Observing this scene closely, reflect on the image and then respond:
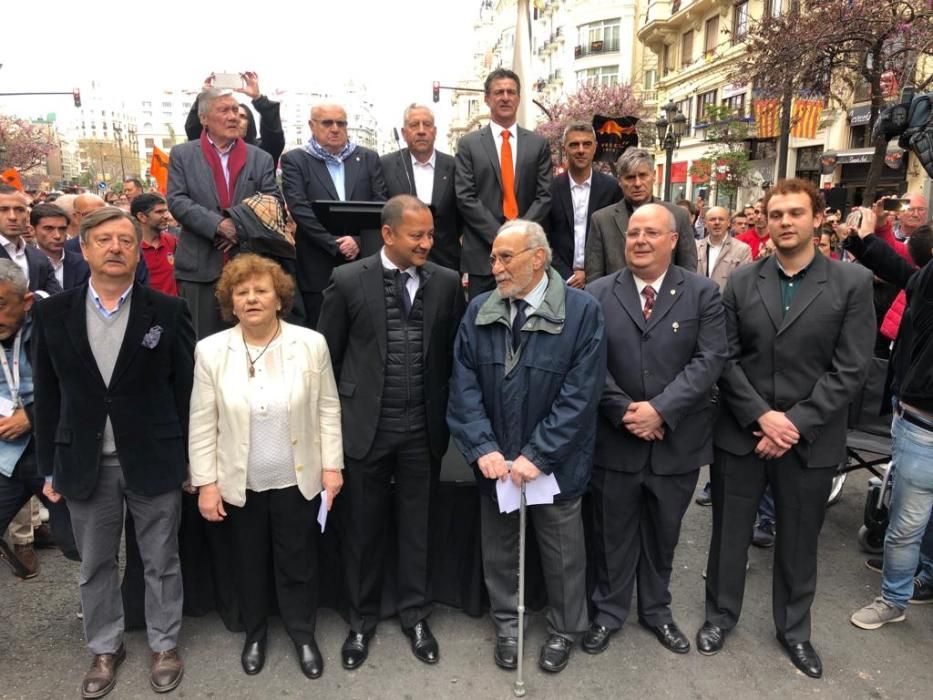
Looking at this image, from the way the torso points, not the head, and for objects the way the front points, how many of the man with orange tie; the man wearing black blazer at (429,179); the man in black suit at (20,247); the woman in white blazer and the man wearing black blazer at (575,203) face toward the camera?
5

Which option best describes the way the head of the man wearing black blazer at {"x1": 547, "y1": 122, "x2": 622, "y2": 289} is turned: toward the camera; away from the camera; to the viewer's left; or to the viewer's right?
toward the camera

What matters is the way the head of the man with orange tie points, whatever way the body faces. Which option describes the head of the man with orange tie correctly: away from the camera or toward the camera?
toward the camera

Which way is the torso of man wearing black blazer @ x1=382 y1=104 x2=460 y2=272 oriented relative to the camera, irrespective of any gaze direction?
toward the camera

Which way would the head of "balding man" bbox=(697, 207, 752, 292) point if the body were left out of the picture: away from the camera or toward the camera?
toward the camera

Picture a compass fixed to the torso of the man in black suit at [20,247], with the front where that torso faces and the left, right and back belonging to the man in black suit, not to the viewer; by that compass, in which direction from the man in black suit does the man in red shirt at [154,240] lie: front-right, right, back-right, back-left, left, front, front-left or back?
back-left

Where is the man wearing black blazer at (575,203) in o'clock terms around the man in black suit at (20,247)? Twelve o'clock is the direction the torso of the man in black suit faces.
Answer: The man wearing black blazer is roughly at 10 o'clock from the man in black suit.

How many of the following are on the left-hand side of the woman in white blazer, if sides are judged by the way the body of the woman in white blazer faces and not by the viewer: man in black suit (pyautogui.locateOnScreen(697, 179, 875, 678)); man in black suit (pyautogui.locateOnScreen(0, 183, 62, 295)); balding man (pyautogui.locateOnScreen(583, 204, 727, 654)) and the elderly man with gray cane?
3

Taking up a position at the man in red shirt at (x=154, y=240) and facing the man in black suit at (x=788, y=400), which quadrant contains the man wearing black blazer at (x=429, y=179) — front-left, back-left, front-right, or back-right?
front-left

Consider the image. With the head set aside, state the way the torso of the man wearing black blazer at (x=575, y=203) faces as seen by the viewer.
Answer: toward the camera

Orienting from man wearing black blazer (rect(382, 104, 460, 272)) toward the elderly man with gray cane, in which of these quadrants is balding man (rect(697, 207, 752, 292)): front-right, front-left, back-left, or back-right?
back-left

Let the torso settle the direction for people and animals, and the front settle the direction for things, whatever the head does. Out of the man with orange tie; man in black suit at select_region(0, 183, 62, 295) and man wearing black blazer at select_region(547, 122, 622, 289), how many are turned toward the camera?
3

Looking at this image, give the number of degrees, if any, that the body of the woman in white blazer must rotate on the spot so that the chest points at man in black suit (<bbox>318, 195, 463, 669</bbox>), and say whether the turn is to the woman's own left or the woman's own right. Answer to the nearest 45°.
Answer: approximately 90° to the woman's own left
